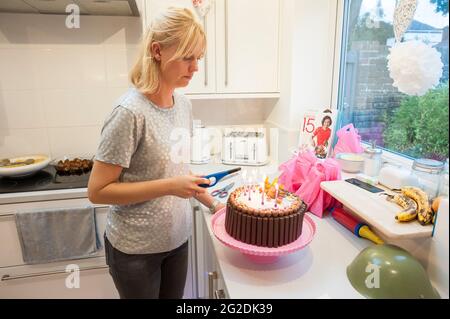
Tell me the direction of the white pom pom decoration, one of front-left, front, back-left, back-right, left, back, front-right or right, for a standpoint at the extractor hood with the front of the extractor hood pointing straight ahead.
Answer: front-left

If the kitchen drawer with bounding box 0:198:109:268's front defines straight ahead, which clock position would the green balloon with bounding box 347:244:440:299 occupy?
The green balloon is roughly at 11 o'clock from the kitchen drawer.

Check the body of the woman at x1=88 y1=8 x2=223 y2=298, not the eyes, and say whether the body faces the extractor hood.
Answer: no

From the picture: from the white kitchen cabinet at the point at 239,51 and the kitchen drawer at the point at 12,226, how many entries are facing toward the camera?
2

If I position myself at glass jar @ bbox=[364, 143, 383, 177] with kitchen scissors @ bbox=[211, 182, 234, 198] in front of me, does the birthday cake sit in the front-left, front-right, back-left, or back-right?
front-left

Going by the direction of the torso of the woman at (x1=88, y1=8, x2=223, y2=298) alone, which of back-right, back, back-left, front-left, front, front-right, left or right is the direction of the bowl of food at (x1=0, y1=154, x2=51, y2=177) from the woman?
back

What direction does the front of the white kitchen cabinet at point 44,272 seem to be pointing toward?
toward the camera

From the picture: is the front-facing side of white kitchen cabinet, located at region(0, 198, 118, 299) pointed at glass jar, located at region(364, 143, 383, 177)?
no

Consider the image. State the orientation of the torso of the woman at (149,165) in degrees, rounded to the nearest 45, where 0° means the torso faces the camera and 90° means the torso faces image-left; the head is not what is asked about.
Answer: approximately 315°

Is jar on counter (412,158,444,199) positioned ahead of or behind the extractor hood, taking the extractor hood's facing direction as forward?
ahead

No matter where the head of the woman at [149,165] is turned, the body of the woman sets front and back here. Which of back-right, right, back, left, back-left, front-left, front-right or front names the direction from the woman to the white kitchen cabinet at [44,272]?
back

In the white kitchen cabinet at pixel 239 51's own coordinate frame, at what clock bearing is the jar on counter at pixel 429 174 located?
The jar on counter is roughly at 11 o'clock from the white kitchen cabinet.

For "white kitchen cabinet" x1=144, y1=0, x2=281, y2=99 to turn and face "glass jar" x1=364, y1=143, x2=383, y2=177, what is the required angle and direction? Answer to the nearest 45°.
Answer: approximately 45° to its left

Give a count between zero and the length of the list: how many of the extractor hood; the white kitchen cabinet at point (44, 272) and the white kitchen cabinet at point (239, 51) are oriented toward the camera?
3

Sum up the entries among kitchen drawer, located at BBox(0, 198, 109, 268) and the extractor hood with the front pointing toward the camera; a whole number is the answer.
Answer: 2

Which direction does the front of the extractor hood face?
toward the camera

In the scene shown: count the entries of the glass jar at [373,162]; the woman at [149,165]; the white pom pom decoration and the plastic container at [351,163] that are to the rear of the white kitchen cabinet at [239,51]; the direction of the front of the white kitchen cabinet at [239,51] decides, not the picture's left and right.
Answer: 0

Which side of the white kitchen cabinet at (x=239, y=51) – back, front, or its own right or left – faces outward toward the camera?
front
